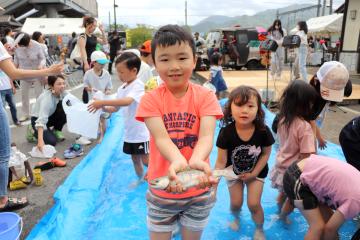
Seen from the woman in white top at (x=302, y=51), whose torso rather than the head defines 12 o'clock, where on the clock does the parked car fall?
The parked car is roughly at 2 o'clock from the woman in white top.

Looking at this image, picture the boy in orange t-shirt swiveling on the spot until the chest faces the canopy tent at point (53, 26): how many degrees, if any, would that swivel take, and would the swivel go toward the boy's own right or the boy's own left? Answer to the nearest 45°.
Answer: approximately 180°

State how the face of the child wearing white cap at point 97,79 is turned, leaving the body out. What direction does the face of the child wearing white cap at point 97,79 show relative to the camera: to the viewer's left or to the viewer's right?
to the viewer's right

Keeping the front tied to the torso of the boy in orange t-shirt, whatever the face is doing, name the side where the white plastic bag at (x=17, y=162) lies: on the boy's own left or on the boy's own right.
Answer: on the boy's own right

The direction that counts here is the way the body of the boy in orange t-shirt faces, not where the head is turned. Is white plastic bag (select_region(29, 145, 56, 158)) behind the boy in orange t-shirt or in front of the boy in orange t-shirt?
behind

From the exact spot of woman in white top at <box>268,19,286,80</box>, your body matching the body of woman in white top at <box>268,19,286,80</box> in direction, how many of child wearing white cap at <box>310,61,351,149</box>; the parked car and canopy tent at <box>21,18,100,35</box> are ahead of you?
1

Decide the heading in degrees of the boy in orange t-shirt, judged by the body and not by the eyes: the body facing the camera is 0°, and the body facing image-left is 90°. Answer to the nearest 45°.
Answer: approximately 0°

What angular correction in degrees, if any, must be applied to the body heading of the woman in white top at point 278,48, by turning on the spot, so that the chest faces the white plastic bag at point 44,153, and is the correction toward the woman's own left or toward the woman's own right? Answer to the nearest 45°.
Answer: approximately 45° to the woman's own right

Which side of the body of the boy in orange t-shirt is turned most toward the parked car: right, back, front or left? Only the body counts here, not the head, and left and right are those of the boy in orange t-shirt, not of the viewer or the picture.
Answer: back
